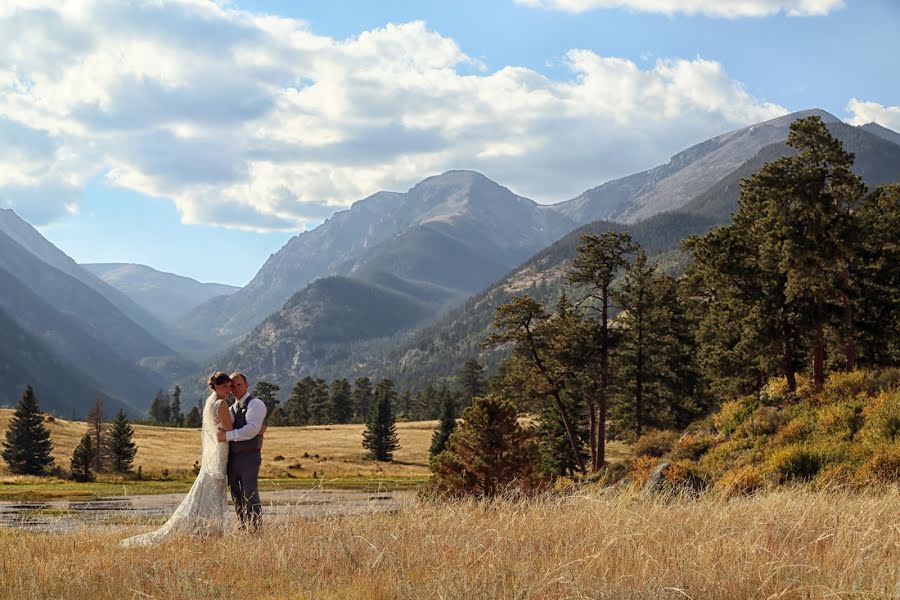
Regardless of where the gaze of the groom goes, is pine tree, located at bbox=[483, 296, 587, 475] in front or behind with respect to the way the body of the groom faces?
behind

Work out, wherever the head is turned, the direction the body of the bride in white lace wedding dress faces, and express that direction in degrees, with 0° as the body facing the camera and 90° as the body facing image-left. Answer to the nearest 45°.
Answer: approximately 270°

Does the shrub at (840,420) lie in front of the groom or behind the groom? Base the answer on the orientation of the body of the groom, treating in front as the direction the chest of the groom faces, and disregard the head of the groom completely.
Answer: behind

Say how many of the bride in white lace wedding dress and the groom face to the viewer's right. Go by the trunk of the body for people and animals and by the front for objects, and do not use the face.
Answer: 1

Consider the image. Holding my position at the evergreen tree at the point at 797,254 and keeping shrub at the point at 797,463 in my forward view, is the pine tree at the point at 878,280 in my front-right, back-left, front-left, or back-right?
back-left

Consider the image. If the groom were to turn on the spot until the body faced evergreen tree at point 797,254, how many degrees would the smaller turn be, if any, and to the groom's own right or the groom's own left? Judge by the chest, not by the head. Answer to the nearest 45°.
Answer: approximately 180°

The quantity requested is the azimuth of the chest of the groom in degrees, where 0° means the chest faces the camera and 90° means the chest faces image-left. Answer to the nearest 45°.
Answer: approximately 45°

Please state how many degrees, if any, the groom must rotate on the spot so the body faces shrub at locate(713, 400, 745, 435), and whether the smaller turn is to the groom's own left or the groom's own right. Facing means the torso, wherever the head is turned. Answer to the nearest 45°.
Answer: approximately 180°

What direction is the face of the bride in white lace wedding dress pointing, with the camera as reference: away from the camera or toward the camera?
toward the camera

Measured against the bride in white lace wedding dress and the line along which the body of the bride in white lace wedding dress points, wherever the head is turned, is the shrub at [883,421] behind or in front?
in front

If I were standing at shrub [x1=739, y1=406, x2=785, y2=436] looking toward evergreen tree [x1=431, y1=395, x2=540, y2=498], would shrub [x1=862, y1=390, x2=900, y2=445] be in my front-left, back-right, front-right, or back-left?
back-left
